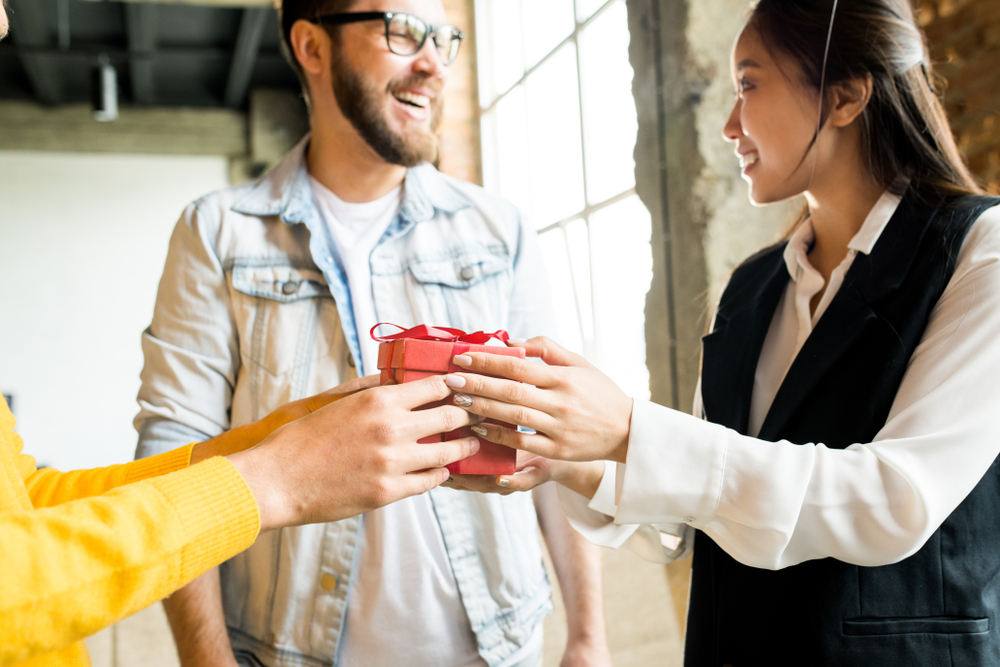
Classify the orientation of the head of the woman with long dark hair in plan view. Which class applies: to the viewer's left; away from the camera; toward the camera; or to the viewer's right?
to the viewer's left

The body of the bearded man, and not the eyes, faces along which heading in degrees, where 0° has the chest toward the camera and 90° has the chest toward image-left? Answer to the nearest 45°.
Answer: approximately 0°

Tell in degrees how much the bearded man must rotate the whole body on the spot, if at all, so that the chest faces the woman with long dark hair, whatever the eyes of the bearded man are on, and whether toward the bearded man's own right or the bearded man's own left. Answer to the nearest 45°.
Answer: approximately 45° to the bearded man's own left

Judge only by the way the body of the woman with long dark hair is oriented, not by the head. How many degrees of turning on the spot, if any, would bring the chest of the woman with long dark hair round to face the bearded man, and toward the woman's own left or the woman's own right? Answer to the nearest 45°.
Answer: approximately 45° to the woman's own right

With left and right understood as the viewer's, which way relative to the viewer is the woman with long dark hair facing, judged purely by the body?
facing the viewer and to the left of the viewer

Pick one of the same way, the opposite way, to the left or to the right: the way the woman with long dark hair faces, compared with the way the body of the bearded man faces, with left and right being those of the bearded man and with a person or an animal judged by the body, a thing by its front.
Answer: to the right

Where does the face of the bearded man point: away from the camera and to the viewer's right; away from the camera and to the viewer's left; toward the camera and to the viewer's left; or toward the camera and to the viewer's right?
toward the camera and to the viewer's right

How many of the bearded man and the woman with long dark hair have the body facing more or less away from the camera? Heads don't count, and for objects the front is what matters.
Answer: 0
